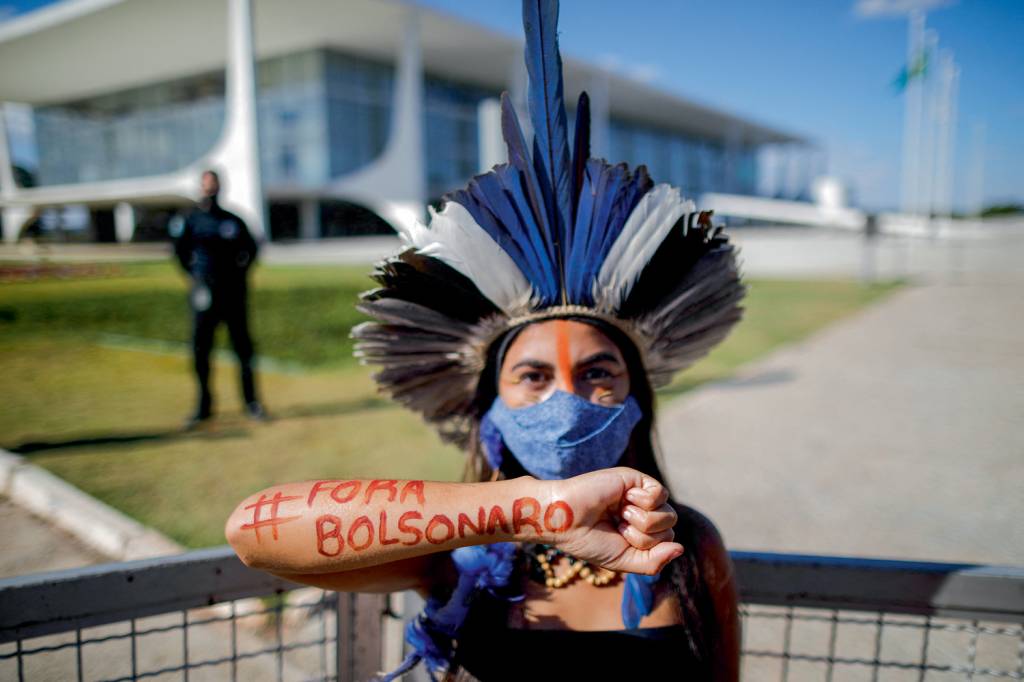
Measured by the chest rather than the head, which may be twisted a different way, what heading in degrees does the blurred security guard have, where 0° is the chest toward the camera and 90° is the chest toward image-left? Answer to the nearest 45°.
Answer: approximately 0°

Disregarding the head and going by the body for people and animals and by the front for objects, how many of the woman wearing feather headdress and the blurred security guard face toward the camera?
2

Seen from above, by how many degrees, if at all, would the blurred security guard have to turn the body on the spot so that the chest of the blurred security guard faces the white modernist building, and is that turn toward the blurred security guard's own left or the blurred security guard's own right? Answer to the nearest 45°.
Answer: approximately 180°

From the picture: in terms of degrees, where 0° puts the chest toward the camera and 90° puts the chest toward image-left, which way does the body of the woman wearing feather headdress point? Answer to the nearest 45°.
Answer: approximately 0°

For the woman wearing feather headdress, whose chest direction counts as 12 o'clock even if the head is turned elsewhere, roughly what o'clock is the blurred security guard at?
The blurred security guard is roughly at 5 o'clock from the woman wearing feather headdress.

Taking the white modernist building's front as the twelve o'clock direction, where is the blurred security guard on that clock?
The blurred security guard is roughly at 1 o'clock from the white modernist building.
